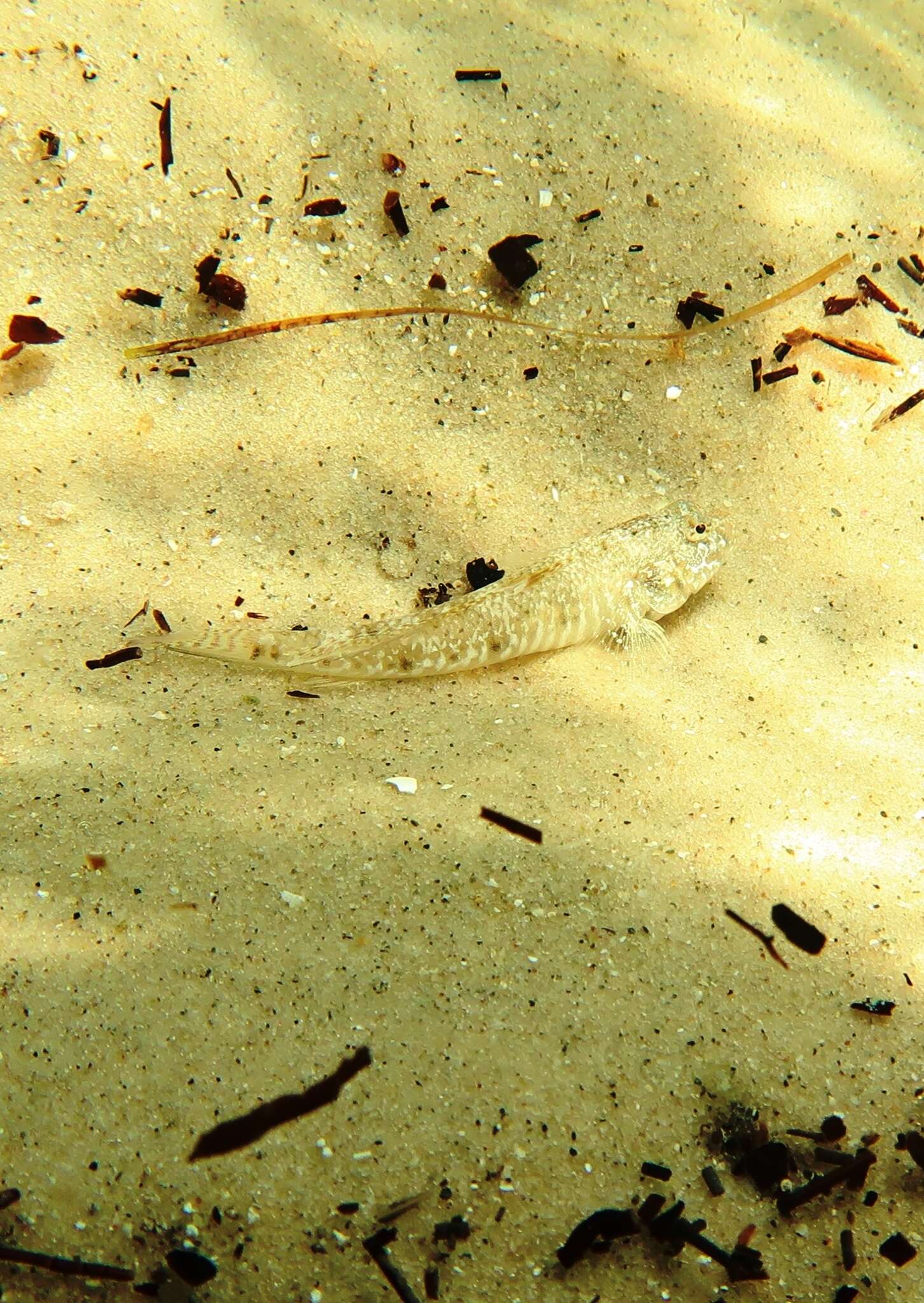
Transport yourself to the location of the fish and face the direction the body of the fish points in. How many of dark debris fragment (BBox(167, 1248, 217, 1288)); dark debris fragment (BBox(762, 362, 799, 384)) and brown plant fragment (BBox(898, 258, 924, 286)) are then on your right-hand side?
1

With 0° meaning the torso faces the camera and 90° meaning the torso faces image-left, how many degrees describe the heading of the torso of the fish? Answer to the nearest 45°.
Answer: approximately 270°

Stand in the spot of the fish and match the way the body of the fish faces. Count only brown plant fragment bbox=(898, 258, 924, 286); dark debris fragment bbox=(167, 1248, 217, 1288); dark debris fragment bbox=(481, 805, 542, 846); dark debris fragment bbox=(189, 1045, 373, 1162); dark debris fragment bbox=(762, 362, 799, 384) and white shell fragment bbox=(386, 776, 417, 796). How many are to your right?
4

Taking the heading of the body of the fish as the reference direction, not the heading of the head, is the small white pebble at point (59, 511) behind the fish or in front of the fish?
behind

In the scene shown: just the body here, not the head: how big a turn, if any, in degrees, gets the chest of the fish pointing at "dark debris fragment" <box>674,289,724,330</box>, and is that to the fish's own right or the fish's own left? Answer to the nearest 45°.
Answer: approximately 90° to the fish's own left

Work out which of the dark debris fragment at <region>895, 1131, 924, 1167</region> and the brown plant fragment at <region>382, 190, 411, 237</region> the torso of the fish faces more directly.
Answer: the dark debris fragment

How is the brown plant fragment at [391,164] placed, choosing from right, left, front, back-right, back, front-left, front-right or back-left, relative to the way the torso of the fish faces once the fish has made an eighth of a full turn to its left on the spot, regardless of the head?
left

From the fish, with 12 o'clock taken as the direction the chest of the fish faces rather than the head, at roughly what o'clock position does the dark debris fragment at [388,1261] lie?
The dark debris fragment is roughly at 3 o'clock from the fish.

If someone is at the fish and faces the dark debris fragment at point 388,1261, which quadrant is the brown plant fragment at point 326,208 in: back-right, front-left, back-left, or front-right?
back-right
